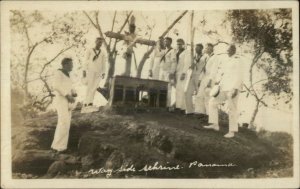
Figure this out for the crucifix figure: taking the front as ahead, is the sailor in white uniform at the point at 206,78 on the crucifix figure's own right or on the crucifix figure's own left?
on the crucifix figure's own left

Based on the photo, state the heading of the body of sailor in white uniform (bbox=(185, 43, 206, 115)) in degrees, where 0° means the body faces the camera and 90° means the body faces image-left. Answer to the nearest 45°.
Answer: approximately 45°
